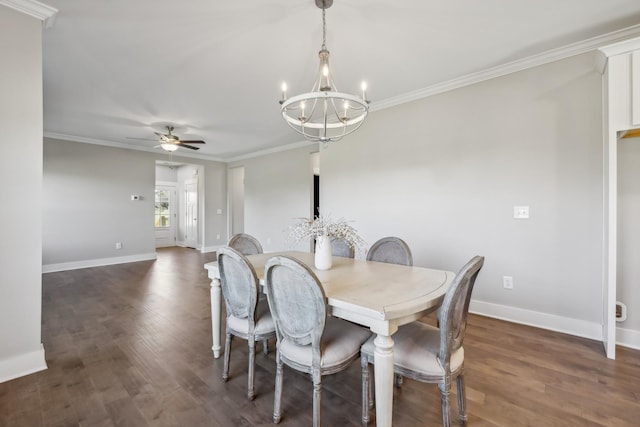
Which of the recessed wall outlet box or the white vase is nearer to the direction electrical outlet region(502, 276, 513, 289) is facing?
the white vase

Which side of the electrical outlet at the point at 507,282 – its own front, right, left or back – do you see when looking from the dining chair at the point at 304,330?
front

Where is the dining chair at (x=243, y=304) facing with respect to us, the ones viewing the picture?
facing away from the viewer and to the right of the viewer

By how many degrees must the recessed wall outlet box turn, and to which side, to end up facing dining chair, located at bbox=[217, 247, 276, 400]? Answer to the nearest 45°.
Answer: approximately 45° to its right

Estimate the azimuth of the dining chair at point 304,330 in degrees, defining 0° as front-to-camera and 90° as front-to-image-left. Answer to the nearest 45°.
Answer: approximately 225°

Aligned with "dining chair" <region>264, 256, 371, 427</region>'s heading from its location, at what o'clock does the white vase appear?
The white vase is roughly at 11 o'clock from the dining chair.

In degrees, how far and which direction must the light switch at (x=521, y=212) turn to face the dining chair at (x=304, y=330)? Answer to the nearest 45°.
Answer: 0° — it already faces it

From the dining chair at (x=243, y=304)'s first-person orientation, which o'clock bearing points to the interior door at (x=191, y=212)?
The interior door is roughly at 10 o'clock from the dining chair.

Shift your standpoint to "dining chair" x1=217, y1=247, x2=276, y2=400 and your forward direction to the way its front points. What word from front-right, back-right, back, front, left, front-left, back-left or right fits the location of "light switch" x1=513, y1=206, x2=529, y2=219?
front-right
